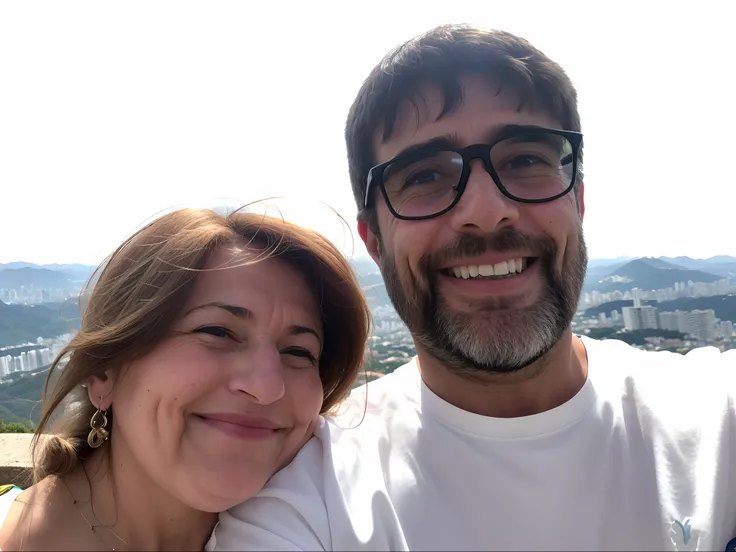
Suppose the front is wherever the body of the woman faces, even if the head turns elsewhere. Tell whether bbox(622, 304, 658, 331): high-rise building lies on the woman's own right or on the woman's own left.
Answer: on the woman's own left

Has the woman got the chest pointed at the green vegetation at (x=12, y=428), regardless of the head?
no

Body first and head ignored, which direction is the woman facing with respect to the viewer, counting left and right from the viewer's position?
facing the viewer and to the right of the viewer

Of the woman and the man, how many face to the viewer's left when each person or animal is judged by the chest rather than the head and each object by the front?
0

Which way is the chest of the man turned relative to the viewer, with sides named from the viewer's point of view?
facing the viewer

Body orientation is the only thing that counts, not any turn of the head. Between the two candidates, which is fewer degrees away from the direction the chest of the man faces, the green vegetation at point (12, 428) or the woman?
the woman

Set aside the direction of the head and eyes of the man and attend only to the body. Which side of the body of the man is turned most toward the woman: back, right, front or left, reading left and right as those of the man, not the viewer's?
right

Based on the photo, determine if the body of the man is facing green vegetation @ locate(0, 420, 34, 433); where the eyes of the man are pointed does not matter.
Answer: no

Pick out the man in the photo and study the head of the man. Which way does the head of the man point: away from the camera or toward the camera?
toward the camera
